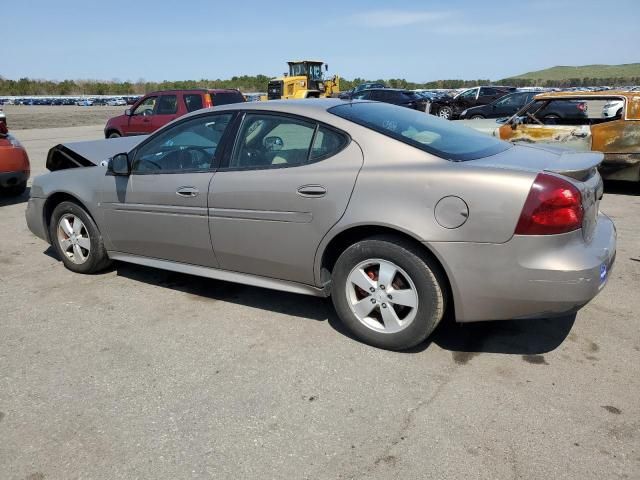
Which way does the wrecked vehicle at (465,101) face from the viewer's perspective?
to the viewer's left

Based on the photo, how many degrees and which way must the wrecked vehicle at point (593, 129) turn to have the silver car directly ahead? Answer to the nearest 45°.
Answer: approximately 90° to its left

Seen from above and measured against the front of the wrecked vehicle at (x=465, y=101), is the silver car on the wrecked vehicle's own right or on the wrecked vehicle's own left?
on the wrecked vehicle's own left

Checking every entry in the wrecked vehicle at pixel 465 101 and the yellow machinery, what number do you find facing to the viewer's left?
1

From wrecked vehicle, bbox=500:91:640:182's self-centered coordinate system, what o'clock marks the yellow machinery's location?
The yellow machinery is roughly at 2 o'clock from the wrecked vehicle.

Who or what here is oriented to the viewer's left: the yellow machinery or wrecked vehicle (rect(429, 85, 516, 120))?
the wrecked vehicle

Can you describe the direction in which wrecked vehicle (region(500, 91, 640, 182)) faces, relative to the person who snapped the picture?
facing to the left of the viewer

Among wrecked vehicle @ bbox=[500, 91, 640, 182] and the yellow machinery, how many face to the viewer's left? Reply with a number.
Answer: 1

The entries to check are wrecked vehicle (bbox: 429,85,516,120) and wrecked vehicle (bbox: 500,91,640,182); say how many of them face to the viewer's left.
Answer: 2

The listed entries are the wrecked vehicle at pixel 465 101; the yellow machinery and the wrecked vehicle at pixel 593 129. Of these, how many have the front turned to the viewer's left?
2

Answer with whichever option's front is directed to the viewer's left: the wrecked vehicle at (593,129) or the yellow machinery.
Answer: the wrecked vehicle
